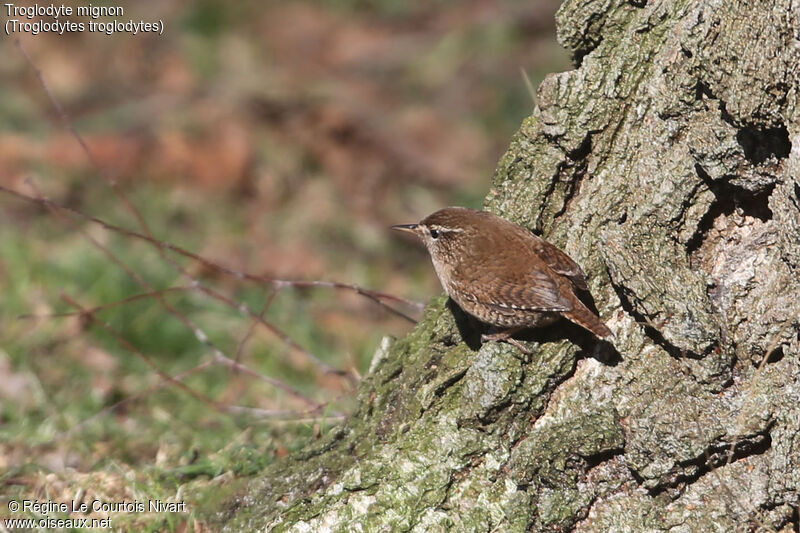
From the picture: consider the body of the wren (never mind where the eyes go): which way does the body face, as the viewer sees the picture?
to the viewer's left
